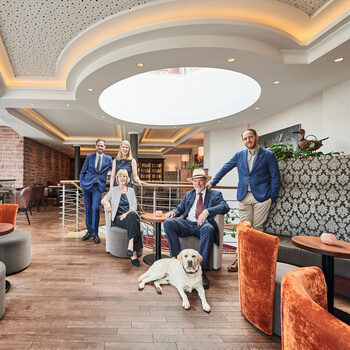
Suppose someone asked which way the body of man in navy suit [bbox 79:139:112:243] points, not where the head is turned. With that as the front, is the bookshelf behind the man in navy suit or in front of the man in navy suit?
behind

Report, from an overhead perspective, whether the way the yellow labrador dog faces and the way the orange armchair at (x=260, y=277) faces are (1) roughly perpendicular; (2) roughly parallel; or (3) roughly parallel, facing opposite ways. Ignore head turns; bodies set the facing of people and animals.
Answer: roughly perpendicular

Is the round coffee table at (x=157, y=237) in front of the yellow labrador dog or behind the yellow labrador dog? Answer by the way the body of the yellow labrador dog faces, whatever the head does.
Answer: behind

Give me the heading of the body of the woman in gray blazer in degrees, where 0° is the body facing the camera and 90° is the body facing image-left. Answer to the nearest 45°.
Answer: approximately 315°

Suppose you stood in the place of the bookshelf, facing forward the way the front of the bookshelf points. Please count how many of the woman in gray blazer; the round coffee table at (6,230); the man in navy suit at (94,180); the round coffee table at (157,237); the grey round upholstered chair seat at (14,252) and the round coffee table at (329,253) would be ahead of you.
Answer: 6

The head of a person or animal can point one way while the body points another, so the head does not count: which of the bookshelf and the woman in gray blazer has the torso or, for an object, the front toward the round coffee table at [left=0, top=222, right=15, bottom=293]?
the bookshelf

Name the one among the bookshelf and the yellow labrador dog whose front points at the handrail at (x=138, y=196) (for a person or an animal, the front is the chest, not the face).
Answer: the bookshelf

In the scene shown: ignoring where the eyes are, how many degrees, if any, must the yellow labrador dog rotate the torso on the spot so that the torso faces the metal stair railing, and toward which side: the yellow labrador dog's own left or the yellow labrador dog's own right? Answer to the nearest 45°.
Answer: approximately 180°

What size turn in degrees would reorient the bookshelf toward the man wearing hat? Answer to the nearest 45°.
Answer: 0° — it already faces them

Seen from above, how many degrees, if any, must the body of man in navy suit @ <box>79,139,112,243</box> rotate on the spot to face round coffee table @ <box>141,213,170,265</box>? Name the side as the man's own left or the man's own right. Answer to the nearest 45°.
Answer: approximately 45° to the man's own left

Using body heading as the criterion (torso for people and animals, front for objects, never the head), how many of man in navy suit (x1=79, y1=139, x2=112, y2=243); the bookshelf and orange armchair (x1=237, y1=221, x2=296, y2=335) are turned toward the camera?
2

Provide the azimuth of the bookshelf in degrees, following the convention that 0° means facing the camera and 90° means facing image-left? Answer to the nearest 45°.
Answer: approximately 0°

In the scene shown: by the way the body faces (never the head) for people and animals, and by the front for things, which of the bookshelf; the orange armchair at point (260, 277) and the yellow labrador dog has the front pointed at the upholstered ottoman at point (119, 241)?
the bookshelf

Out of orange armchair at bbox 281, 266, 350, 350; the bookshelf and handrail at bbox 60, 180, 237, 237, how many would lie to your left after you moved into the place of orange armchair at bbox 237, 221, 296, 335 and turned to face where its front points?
2

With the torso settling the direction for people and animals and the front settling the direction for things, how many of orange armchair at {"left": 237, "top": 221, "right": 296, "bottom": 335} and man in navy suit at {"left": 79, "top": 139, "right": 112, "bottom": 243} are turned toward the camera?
1
